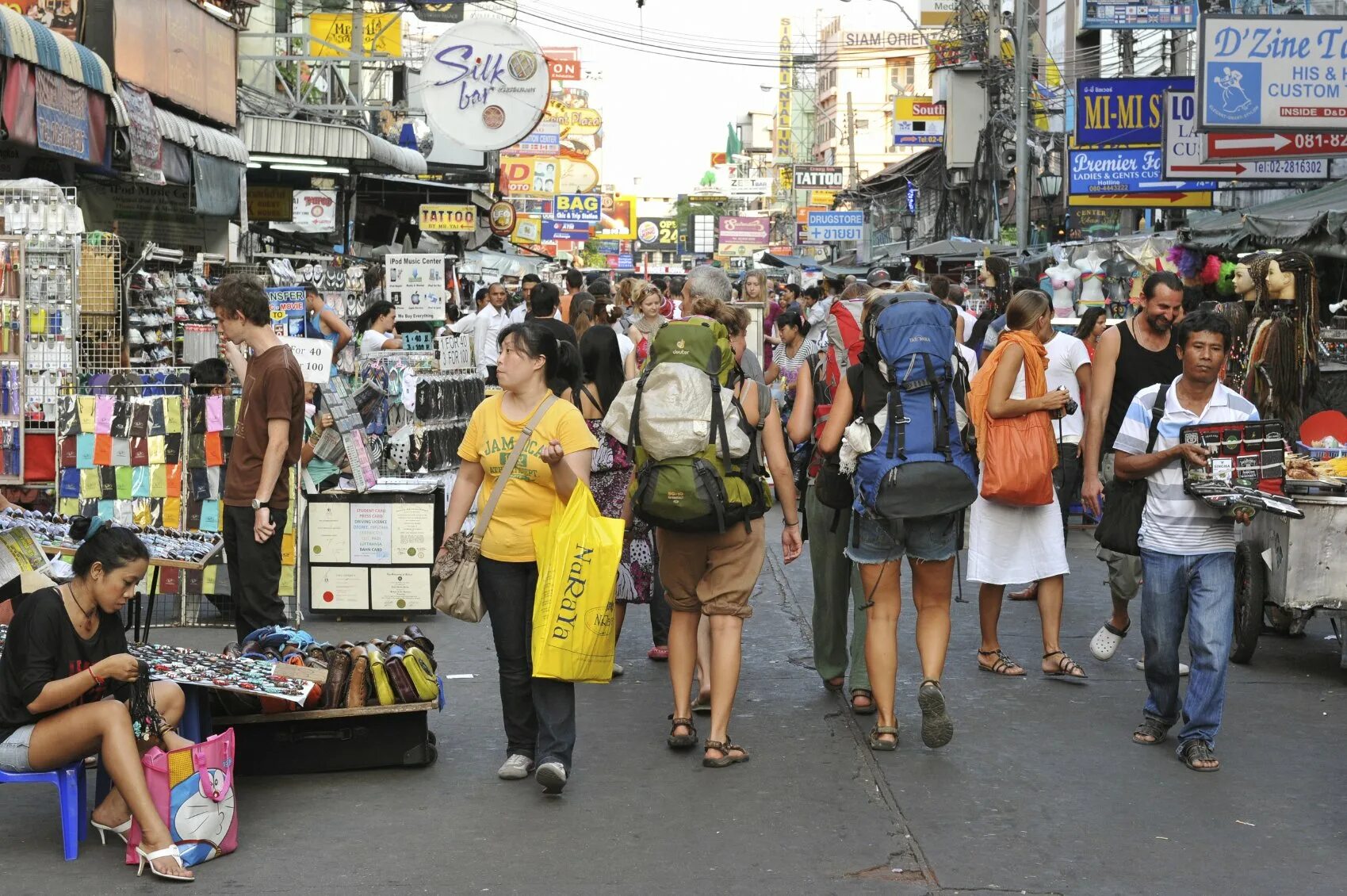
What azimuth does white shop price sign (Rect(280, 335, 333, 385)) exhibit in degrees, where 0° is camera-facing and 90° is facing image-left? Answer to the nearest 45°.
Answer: approximately 0°

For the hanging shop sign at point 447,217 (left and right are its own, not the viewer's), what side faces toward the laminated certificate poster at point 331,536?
front

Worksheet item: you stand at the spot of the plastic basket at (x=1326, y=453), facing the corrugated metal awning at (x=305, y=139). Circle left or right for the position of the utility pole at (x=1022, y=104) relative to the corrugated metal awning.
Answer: right

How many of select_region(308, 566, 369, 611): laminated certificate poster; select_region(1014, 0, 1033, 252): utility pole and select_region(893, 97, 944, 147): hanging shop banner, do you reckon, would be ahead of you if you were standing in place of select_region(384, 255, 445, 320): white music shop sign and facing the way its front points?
1

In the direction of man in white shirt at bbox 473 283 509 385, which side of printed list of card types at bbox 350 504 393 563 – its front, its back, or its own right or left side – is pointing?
back

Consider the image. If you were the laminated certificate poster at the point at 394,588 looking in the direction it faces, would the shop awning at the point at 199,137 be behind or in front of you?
behind

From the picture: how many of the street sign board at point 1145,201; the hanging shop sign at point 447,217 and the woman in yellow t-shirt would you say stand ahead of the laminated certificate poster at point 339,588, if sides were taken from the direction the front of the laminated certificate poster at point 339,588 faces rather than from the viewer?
1

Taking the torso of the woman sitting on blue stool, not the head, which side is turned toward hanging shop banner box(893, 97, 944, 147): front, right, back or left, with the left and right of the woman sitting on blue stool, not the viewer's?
left

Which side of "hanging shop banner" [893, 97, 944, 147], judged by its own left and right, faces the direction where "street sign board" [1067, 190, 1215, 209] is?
front

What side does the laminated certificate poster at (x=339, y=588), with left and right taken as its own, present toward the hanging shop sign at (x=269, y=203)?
back
